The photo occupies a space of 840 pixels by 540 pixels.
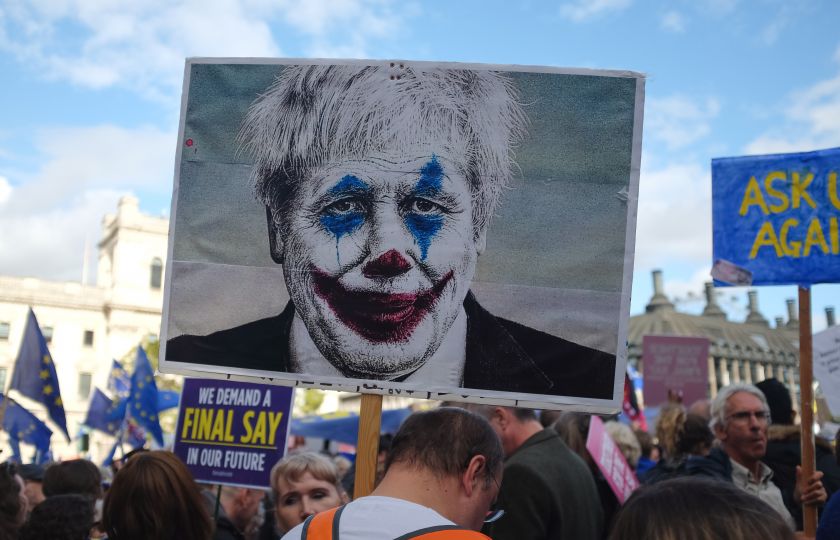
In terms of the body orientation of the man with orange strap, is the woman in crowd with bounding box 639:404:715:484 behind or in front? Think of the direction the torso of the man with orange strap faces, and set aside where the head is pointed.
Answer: in front

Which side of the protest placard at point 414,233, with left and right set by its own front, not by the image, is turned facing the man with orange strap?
front

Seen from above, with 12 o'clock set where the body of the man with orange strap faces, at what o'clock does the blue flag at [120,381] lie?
The blue flag is roughly at 10 o'clock from the man with orange strap.

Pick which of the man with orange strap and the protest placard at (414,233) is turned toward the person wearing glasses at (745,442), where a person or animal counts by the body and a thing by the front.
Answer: the man with orange strap

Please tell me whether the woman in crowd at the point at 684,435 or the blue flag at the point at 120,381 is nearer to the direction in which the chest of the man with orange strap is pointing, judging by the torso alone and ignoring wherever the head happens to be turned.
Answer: the woman in crowd

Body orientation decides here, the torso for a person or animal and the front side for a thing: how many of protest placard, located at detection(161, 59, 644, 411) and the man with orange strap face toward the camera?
1

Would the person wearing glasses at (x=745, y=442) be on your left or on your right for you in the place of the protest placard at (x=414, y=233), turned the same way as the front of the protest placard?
on your left

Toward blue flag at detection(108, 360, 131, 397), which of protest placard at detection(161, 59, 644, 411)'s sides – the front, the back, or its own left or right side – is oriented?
back

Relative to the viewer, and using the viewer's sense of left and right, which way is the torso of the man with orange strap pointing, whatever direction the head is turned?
facing away from the viewer and to the right of the viewer

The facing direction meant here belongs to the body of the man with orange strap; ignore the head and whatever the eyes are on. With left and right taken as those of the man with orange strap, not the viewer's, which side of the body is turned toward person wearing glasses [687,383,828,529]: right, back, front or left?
front

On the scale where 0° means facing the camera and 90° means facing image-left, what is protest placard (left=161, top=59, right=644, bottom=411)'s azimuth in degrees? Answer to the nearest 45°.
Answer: approximately 0°
